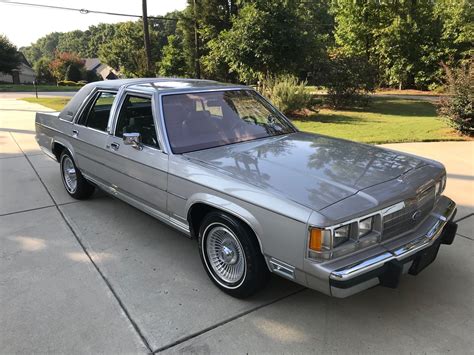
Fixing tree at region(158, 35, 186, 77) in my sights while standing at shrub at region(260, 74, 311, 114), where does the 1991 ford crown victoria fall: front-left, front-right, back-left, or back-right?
back-left

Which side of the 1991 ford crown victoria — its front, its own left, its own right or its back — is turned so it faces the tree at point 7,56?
back

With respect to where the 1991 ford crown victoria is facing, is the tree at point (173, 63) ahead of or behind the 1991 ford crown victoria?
behind

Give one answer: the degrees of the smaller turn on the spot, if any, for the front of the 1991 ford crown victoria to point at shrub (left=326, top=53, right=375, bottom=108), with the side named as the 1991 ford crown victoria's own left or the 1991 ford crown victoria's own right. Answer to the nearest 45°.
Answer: approximately 135° to the 1991 ford crown victoria's own left

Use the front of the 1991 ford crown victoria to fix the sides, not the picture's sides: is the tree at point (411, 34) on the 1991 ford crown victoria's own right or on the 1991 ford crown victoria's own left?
on the 1991 ford crown victoria's own left

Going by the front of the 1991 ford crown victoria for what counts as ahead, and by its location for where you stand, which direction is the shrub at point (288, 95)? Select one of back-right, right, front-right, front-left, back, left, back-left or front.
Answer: back-left

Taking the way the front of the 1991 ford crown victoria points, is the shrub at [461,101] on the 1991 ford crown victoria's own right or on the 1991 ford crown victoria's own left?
on the 1991 ford crown victoria's own left

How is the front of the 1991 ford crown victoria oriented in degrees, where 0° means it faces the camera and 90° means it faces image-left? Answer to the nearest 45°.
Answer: approximately 315°

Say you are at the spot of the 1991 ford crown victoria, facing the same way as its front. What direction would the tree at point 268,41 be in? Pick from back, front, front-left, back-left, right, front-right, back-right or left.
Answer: back-left
